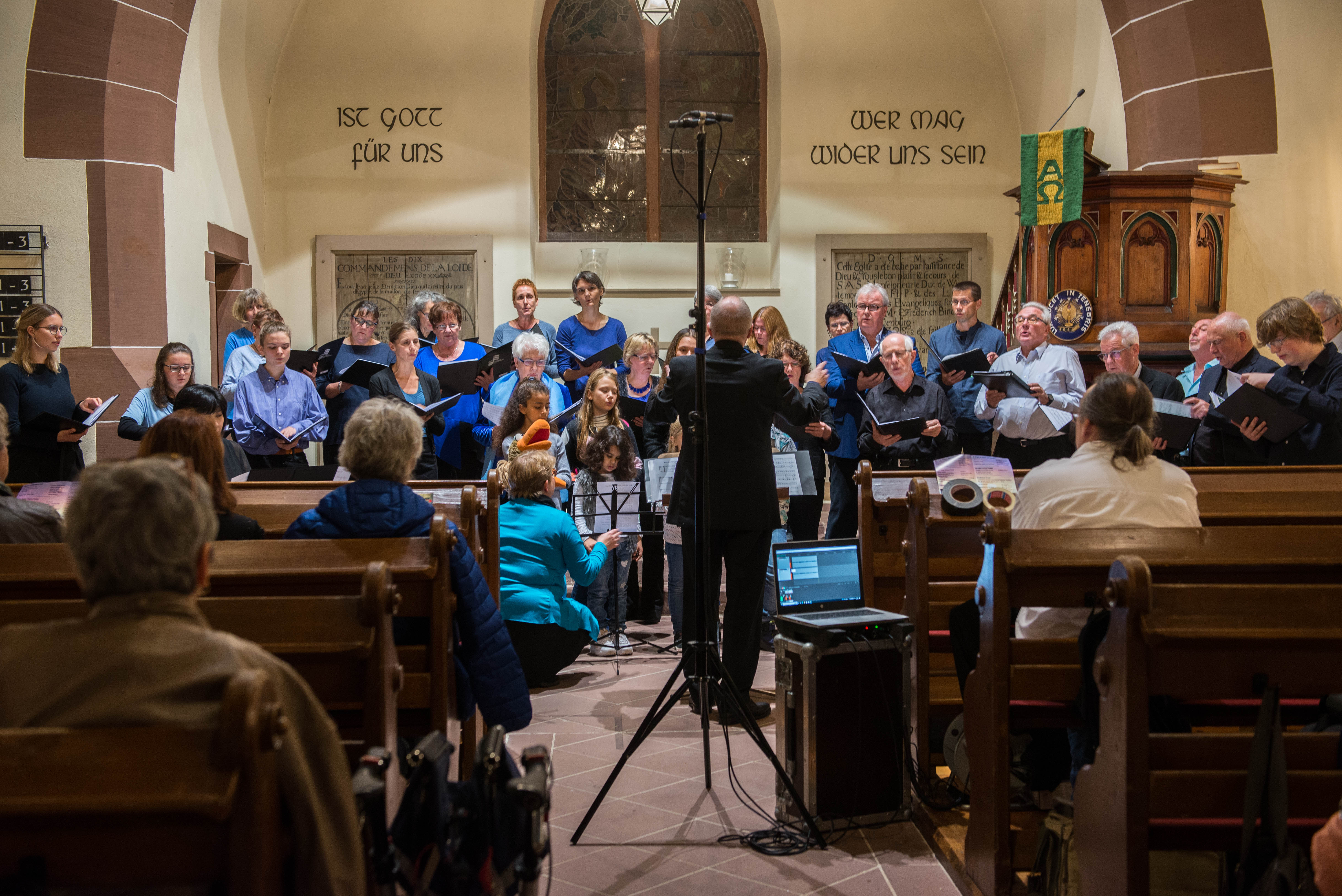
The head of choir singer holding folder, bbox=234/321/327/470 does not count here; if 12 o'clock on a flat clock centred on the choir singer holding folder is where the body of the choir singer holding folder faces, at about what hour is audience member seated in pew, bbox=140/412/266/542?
The audience member seated in pew is roughly at 12 o'clock from the choir singer holding folder.

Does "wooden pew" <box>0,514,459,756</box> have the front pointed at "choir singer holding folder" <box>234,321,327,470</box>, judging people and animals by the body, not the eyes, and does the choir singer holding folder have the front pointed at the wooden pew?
yes

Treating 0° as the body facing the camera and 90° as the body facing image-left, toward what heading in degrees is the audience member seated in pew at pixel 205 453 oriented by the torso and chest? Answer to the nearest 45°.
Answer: approximately 180°

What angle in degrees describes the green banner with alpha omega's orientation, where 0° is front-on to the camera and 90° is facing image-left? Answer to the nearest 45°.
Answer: approximately 0°

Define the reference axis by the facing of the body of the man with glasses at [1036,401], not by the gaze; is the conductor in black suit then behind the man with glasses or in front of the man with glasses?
in front

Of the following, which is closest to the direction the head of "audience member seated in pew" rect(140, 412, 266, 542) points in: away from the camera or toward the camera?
away from the camera

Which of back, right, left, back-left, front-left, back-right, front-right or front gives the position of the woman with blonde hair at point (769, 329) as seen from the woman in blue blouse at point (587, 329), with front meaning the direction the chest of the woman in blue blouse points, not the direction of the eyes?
front-left

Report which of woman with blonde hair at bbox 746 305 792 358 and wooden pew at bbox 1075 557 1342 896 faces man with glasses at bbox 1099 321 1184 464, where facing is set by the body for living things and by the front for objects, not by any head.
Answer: the wooden pew

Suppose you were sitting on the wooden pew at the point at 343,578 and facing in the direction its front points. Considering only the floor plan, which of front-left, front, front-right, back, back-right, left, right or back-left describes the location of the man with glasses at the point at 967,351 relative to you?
front-right

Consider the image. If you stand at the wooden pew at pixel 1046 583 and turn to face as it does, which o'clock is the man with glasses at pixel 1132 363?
The man with glasses is roughly at 12 o'clock from the wooden pew.

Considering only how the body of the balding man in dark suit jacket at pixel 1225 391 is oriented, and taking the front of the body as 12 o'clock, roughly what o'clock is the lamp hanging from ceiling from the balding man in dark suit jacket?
The lamp hanging from ceiling is roughly at 2 o'clock from the balding man in dark suit jacket.

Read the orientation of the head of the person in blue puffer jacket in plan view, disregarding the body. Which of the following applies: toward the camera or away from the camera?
away from the camera

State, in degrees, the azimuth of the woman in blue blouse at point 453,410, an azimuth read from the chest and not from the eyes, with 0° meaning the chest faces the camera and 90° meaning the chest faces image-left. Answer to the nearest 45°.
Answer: approximately 0°

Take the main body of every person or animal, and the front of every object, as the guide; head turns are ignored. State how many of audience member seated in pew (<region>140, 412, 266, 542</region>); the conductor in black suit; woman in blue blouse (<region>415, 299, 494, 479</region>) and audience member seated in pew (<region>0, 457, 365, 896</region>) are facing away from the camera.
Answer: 3

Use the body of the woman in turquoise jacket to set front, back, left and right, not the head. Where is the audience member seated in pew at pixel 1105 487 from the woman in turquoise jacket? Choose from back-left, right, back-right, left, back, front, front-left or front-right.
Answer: right

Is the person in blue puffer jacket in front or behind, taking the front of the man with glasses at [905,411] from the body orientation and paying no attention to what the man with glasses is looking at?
in front
